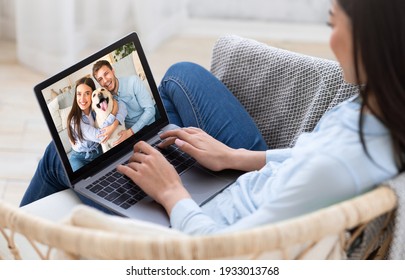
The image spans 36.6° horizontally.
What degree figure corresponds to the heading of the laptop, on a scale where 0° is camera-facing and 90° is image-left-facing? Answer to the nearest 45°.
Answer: approximately 315°
